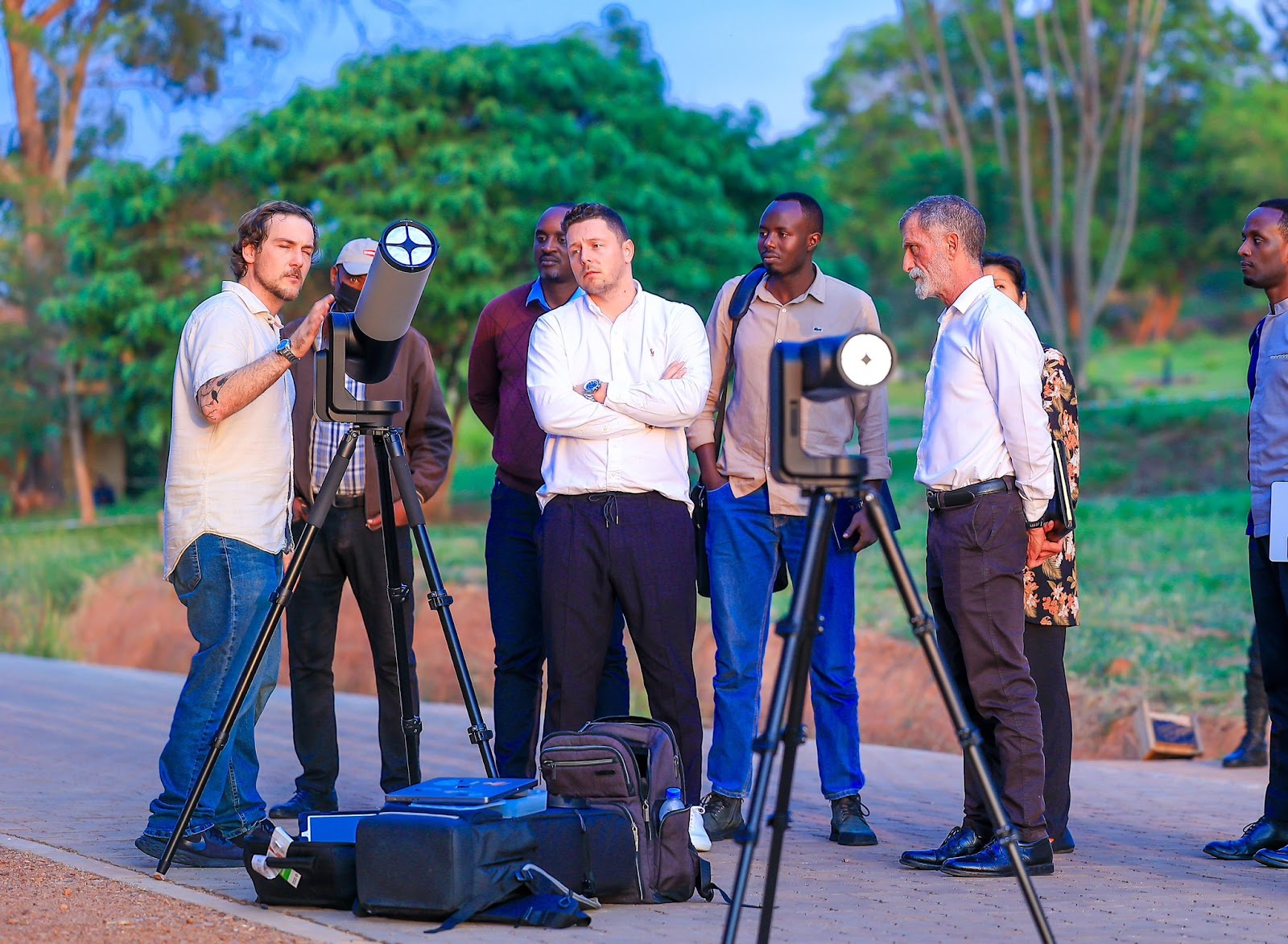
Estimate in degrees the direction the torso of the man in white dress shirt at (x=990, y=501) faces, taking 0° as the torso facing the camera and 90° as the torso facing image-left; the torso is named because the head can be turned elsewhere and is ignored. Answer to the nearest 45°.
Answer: approximately 90°

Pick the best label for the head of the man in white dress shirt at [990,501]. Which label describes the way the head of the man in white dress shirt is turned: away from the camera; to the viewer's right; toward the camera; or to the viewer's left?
to the viewer's left

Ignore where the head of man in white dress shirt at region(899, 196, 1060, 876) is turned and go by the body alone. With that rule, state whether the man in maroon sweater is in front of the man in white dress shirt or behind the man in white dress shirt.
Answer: in front

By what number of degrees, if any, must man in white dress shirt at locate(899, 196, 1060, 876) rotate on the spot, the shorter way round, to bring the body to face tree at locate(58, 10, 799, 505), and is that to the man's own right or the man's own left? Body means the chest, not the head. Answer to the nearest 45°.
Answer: approximately 45° to the man's own right

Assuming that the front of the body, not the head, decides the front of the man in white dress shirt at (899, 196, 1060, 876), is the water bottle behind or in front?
in front
